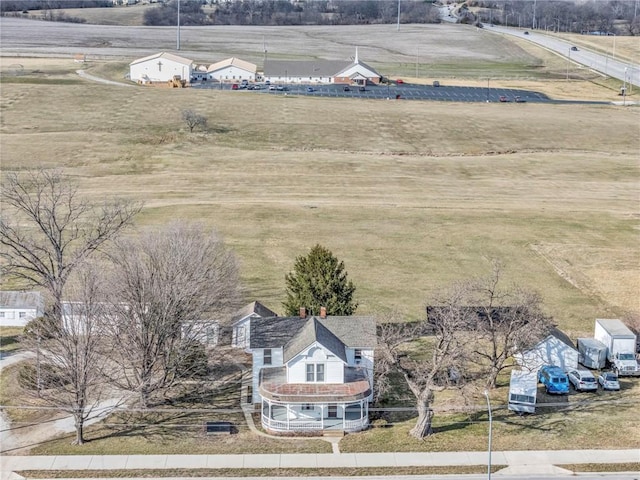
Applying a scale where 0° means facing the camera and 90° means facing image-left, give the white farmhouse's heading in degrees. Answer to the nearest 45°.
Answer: approximately 0°

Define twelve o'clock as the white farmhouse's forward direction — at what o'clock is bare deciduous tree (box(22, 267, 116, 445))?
The bare deciduous tree is roughly at 3 o'clock from the white farmhouse.
